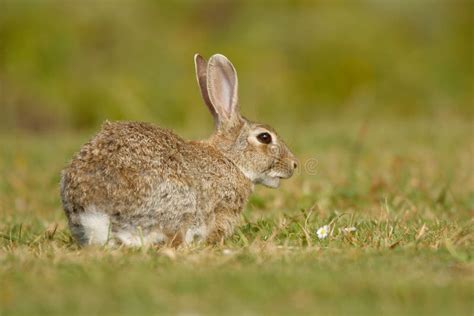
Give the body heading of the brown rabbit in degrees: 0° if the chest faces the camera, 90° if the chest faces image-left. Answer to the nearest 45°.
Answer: approximately 270°

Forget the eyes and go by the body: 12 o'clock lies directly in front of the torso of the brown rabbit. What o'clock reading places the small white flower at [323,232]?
The small white flower is roughly at 12 o'clock from the brown rabbit.
